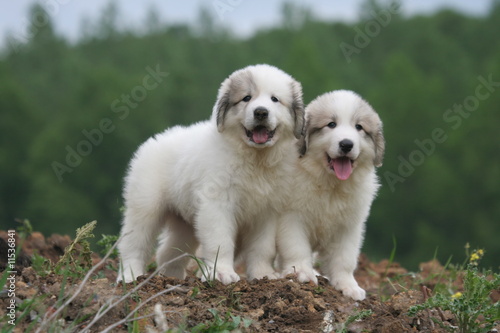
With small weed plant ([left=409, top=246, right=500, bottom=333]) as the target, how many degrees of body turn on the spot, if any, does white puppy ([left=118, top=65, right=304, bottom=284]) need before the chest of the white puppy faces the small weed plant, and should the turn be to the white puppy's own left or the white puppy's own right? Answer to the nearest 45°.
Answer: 0° — it already faces it

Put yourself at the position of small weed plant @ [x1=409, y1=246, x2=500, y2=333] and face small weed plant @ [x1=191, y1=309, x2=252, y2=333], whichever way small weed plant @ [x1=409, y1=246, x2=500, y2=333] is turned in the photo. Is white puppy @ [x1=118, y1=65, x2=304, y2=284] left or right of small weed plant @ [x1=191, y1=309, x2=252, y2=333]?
right

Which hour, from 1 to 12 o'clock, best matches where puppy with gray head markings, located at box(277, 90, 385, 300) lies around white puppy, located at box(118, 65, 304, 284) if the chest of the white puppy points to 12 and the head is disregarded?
The puppy with gray head markings is roughly at 10 o'clock from the white puppy.

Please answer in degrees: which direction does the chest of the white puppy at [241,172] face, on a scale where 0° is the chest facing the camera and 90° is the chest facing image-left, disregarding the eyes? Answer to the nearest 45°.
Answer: approximately 315°
